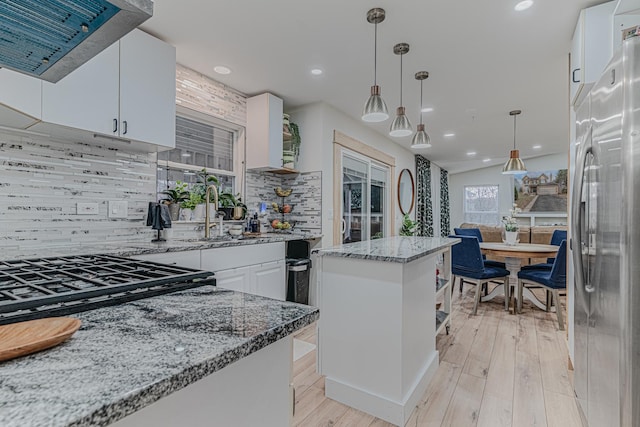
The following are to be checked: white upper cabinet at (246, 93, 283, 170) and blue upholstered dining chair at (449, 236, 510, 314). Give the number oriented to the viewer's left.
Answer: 0

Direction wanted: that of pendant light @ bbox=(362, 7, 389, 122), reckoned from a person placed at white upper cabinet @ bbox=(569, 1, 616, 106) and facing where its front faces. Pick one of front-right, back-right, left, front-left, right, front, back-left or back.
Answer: front-left

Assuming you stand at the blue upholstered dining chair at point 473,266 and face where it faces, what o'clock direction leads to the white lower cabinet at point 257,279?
The white lower cabinet is roughly at 6 o'clock from the blue upholstered dining chair.

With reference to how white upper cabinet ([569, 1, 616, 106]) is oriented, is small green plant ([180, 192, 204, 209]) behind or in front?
in front

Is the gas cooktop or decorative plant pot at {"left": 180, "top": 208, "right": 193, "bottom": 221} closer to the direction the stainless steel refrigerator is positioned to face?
the decorative plant pot

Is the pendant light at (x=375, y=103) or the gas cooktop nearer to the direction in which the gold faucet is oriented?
the pendant light

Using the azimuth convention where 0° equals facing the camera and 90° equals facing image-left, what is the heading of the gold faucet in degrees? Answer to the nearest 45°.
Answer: approximately 315°

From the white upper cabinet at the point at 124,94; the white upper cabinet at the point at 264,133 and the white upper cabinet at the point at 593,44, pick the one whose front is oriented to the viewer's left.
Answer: the white upper cabinet at the point at 593,44

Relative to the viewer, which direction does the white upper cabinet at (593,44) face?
to the viewer's left

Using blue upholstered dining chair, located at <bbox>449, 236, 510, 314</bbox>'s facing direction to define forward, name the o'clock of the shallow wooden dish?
The shallow wooden dish is roughly at 5 o'clock from the blue upholstered dining chair.

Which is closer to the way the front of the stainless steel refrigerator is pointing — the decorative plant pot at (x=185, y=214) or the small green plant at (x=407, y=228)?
the decorative plant pot

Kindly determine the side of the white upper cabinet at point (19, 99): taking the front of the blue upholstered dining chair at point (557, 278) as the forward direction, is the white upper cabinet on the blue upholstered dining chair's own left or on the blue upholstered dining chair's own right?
on the blue upholstered dining chair's own left
